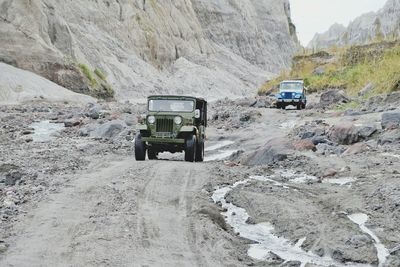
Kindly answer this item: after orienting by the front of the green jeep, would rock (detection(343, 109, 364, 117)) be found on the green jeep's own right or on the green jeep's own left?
on the green jeep's own left

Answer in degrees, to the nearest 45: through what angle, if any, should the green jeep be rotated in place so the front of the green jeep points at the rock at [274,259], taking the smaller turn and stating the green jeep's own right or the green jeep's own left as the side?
0° — it already faces it

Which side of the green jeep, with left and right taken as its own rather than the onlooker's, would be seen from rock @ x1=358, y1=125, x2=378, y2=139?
left

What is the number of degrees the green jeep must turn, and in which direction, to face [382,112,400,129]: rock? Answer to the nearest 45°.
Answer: approximately 90° to its left

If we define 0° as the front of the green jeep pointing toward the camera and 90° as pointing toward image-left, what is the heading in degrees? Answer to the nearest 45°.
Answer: approximately 0°

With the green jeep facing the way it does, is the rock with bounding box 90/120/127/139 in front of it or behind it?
behind

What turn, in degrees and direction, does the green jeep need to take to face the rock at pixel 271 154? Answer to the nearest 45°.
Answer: approximately 90° to its left

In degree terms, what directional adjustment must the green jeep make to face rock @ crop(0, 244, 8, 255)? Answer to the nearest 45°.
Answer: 0° — it already faces it

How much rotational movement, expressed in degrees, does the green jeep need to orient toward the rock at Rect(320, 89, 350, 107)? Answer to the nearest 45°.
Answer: approximately 135° to its left

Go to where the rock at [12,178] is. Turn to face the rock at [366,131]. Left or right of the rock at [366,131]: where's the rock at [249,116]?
left
